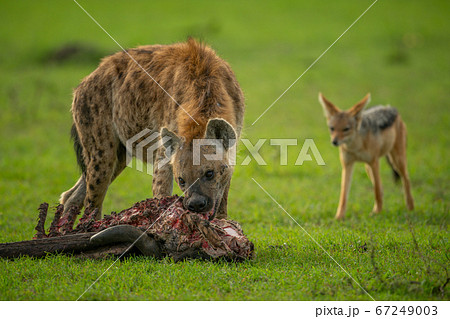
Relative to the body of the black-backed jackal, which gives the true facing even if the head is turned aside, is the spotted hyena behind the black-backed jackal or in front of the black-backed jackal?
in front

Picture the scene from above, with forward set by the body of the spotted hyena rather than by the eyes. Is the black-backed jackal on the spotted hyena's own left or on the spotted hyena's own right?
on the spotted hyena's own left

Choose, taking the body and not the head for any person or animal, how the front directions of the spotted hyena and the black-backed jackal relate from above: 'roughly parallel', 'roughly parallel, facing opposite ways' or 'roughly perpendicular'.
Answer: roughly perpendicular

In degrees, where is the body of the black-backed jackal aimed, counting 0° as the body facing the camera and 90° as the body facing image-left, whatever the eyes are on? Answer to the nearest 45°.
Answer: approximately 45°

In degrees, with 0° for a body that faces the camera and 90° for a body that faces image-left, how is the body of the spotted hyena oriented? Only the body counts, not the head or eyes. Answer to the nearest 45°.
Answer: approximately 315°
